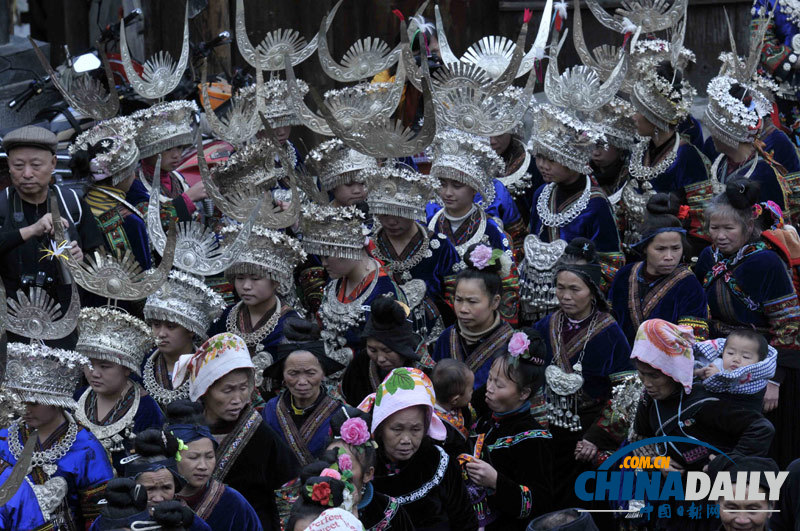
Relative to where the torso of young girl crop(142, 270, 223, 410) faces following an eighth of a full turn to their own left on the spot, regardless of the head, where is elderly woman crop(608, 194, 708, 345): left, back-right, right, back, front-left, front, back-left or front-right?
left

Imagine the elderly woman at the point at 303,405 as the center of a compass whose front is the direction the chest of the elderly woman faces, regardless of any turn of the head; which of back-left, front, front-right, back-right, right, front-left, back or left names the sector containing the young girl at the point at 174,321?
back-right

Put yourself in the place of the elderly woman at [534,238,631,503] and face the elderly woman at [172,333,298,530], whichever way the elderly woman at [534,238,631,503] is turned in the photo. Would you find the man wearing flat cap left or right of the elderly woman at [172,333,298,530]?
right

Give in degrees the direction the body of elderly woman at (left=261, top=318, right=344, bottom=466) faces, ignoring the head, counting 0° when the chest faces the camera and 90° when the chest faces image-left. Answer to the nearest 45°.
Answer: approximately 0°

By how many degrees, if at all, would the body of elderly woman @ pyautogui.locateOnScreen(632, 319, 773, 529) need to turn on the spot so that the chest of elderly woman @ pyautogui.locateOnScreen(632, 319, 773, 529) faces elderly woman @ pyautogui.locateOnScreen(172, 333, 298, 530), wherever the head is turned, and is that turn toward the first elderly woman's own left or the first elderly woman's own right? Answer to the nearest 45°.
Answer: approximately 45° to the first elderly woman's own right

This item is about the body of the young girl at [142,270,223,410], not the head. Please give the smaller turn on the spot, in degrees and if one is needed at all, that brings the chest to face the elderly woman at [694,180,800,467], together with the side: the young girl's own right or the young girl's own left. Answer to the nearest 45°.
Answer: approximately 135° to the young girl's own left

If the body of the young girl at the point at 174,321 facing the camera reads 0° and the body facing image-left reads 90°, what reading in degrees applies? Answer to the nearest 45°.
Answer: approximately 45°

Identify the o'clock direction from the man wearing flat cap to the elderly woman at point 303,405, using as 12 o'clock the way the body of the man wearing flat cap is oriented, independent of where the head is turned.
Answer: The elderly woman is roughly at 11 o'clock from the man wearing flat cap.

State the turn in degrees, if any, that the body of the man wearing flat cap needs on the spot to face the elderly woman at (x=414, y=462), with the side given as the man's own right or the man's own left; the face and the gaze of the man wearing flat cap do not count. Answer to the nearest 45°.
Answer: approximately 45° to the man's own left

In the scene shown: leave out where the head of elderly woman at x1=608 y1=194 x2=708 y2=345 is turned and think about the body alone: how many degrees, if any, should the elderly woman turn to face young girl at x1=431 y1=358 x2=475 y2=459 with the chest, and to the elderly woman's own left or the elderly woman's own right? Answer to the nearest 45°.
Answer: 0° — they already face them

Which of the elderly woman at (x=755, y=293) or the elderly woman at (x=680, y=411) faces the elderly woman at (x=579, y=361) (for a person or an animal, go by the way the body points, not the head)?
the elderly woman at (x=755, y=293)

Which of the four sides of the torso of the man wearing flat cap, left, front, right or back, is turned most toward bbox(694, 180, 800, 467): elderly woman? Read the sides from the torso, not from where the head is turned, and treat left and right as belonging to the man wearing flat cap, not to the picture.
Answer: left
